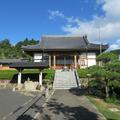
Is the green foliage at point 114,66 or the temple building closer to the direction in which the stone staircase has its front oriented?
the green foliage

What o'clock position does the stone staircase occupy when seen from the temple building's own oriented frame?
The stone staircase is roughly at 12 o'clock from the temple building.

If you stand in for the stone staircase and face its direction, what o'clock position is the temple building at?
The temple building is roughly at 6 o'clock from the stone staircase.

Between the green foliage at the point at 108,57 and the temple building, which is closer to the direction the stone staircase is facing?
the green foliage

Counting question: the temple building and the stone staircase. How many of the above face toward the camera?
2

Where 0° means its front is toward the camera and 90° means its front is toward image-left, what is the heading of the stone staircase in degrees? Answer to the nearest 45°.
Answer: approximately 0°

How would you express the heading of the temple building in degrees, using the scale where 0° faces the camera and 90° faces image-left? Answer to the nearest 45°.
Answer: approximately 0°
